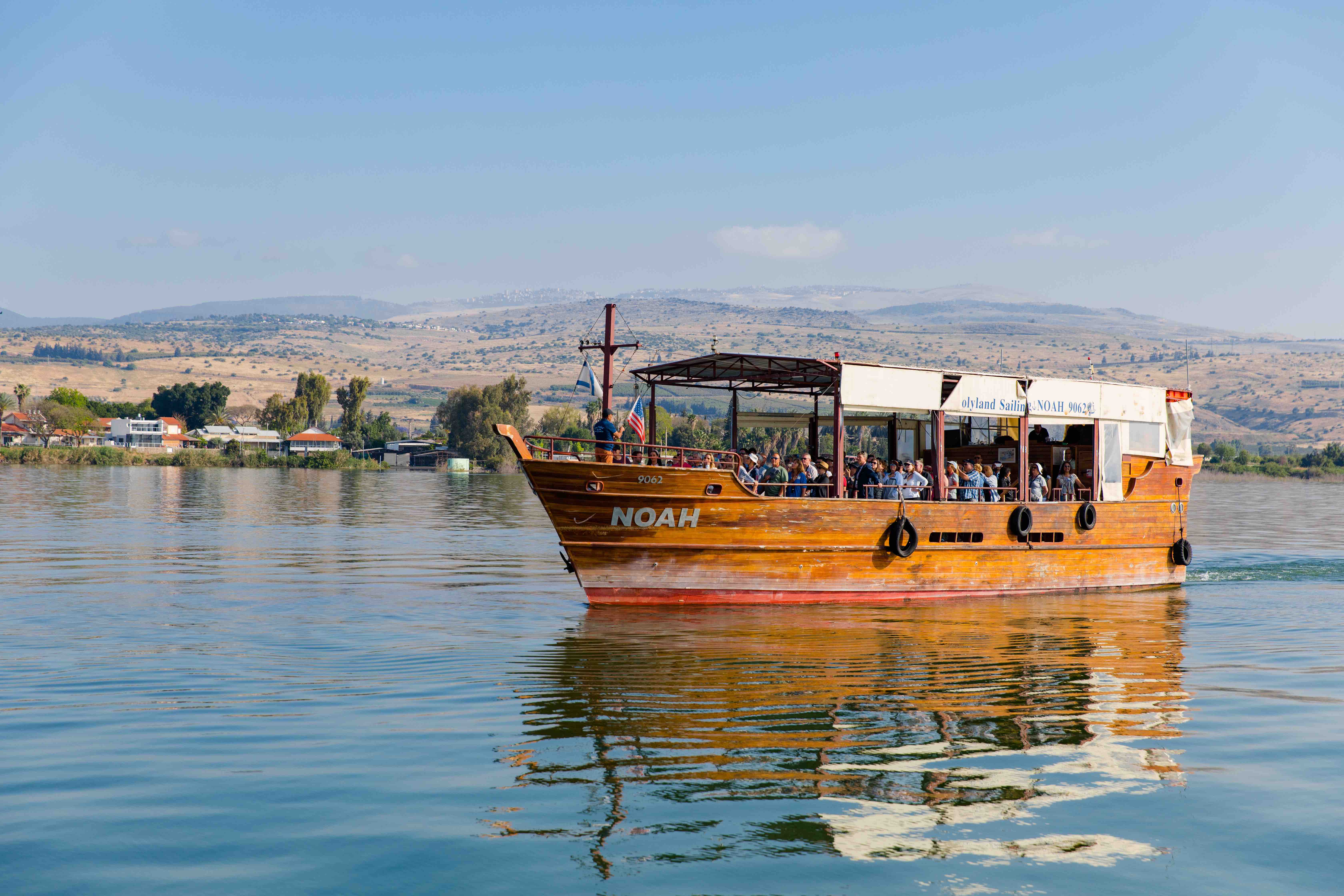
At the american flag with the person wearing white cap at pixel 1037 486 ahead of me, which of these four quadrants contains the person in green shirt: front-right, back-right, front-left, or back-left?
front-right

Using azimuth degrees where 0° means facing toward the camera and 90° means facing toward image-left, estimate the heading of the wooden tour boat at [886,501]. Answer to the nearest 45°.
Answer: approximately 45°

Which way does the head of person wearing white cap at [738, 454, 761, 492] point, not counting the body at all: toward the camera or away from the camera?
toward the camera
